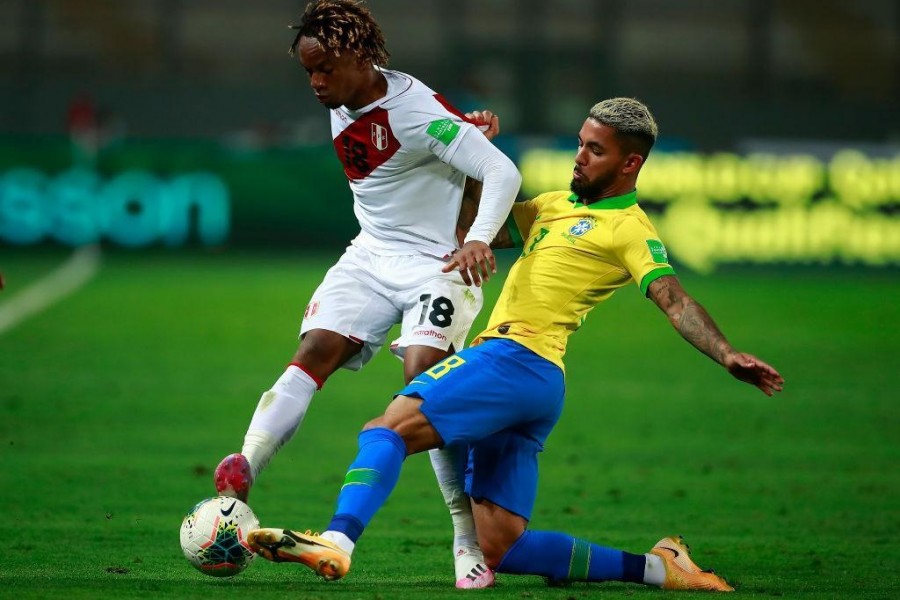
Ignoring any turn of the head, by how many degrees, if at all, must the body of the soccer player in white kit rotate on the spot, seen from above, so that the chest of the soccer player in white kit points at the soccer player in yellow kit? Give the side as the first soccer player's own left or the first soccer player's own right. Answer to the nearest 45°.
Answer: approximately 90° to the first soccer player's own left

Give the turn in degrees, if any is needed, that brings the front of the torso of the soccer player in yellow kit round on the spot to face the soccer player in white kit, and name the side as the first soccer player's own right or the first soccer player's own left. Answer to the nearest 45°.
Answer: approximately 90° to the first soccer player's own right

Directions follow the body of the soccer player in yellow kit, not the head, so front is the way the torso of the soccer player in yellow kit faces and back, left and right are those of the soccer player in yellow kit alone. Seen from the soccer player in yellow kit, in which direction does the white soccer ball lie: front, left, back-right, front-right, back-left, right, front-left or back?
front-right

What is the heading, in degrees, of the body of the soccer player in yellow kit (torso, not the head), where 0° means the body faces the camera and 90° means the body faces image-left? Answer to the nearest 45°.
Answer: approximately 45°

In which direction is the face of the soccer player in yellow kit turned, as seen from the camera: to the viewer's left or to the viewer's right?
to the viewer's left
